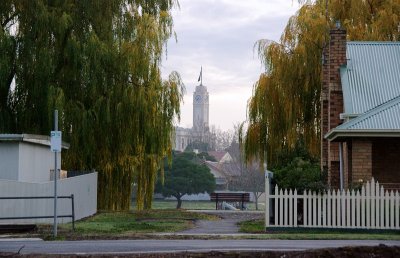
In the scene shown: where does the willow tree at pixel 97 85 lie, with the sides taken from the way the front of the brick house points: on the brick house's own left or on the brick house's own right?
on the brick house's own right

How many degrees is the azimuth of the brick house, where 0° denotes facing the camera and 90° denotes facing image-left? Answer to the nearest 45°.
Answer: approximately 0°

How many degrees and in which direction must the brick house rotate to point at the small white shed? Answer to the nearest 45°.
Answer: approximately 45° to its right

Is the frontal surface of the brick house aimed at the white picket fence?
yes

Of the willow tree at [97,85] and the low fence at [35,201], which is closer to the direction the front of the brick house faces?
the low fence

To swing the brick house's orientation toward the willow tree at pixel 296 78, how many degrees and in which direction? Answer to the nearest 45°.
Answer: approximately 180°

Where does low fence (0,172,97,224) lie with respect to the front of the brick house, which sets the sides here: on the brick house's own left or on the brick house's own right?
on the brick house's own right
